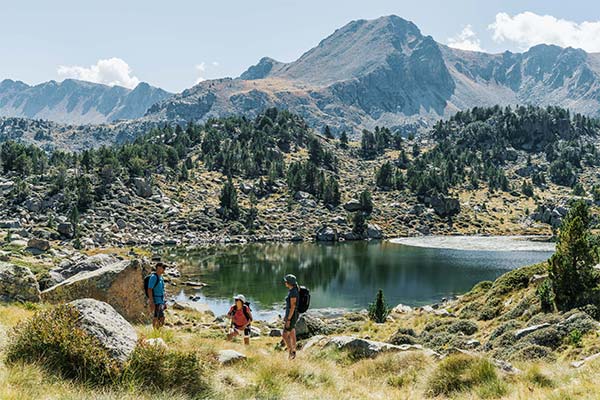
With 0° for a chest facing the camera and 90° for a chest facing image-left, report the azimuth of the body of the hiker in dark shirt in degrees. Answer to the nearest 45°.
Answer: approximately 90°

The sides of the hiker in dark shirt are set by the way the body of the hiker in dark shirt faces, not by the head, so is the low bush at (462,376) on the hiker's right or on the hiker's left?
on the hiker's left

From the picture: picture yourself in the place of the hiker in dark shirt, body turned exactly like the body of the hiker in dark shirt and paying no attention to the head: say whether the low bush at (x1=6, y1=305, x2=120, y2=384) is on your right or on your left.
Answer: on your left

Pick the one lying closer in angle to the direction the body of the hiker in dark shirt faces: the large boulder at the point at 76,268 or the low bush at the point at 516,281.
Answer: the large boulder

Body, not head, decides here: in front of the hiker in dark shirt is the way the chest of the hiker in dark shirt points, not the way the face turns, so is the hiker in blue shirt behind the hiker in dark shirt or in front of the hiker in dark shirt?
in front

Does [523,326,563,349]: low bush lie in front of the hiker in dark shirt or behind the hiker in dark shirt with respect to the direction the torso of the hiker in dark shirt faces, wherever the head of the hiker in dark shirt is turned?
behind

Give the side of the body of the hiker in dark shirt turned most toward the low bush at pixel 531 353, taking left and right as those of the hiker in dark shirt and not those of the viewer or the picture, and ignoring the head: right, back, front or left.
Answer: back

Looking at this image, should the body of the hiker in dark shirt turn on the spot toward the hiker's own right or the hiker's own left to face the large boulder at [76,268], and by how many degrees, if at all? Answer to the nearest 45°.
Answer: approximately 45° to the hiker's own right

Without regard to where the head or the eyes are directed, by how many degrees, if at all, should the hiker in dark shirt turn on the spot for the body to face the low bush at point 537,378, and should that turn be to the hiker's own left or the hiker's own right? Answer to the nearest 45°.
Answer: approximately 135° to the hiker's own left
